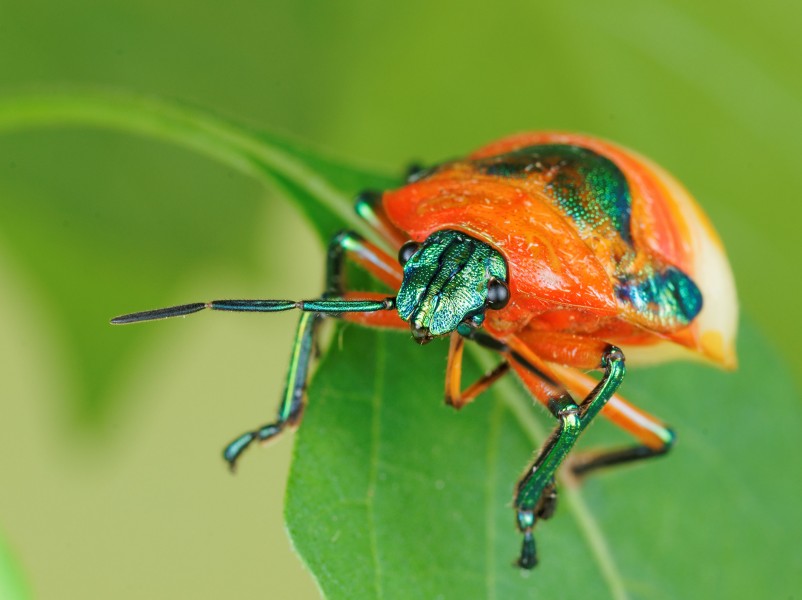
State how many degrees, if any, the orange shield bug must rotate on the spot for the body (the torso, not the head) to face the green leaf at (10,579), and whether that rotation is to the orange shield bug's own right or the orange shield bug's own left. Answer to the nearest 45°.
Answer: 0° — it already faces it

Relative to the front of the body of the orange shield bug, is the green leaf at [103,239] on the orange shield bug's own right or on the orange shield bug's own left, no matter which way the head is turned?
on the orange shield bug's own right

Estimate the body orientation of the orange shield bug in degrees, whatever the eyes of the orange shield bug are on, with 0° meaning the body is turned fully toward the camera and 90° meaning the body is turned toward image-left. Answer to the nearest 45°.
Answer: approximately 45°
